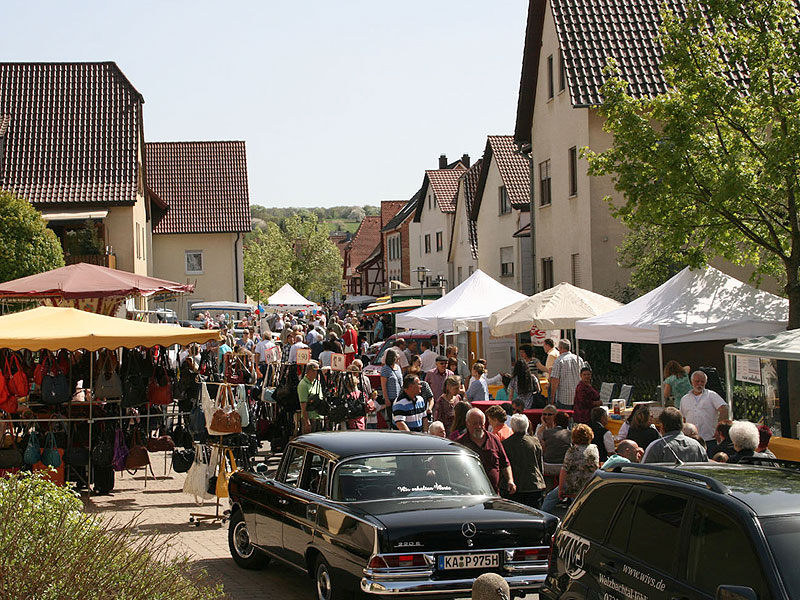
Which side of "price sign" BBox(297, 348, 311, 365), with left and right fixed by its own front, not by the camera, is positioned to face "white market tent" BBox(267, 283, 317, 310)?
back

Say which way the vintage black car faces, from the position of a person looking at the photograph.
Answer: facing away from the viewer and to the left of the viewer

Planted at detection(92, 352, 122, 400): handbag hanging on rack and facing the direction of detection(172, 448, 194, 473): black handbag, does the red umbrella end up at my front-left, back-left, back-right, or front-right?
back-left

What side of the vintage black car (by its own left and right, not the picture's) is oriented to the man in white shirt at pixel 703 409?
right

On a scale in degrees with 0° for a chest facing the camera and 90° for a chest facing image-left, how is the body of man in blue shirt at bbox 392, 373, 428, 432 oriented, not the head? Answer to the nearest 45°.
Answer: approximately 315°

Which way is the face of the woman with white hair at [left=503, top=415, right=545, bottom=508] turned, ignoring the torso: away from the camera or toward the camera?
away from the camera

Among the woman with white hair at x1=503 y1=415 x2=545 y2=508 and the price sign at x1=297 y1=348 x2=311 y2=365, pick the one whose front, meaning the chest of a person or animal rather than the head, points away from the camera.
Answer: the woman with white hair

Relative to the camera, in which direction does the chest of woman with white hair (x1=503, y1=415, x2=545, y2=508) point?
away from the camera

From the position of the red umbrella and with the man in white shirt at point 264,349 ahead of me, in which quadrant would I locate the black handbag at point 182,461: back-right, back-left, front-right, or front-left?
back-right
